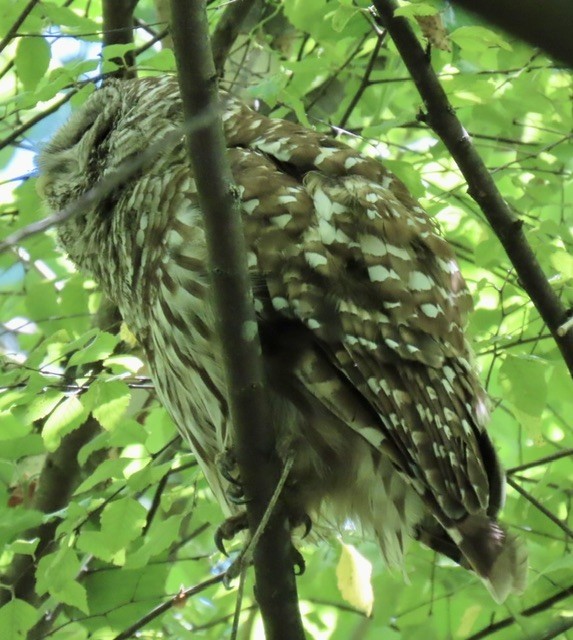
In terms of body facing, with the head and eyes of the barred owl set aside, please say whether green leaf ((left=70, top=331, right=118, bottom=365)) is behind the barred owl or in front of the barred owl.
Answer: in front
